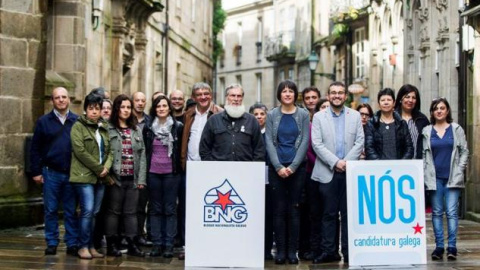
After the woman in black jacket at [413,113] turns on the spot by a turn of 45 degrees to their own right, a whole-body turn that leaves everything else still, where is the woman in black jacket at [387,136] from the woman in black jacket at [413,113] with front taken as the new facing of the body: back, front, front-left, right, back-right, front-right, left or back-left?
front

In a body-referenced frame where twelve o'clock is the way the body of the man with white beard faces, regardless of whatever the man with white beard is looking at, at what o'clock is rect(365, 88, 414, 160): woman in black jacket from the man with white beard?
The woman in black jacket is roughly at 9 o'clock from the man with white beard.

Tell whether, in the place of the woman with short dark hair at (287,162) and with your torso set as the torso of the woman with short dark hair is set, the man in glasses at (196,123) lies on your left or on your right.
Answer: on your right

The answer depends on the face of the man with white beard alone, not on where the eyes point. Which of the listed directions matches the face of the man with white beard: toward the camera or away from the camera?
toward the camera

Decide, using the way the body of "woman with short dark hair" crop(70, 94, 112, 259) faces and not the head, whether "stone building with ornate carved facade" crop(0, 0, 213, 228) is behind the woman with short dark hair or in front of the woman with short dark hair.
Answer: behind

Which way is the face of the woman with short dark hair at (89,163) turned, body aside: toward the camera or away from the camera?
toward the camera

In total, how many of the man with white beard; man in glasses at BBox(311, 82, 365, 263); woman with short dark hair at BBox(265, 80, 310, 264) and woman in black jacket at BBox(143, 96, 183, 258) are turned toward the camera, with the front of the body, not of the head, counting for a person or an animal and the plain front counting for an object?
4

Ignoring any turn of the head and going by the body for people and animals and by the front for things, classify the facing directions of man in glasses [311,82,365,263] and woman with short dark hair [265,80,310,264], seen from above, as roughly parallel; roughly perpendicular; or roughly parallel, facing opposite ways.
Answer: roughly parallel

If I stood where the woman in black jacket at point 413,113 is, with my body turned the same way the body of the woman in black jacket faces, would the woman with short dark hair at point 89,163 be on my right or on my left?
on my right

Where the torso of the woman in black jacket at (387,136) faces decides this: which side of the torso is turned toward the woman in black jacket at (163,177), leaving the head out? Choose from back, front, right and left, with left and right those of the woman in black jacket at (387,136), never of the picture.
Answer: right

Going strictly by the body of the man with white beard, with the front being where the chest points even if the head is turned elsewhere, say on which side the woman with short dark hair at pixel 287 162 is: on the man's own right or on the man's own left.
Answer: on the man's own left

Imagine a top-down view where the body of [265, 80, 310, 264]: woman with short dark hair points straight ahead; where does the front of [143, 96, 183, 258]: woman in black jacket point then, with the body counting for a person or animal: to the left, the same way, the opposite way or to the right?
the same way

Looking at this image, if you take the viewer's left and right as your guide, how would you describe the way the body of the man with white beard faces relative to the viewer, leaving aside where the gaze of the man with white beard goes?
facing the viewer

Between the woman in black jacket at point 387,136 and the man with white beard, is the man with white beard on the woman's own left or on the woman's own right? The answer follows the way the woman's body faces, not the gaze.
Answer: on the woman's own right

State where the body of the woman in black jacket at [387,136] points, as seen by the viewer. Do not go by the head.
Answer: toward the camera
